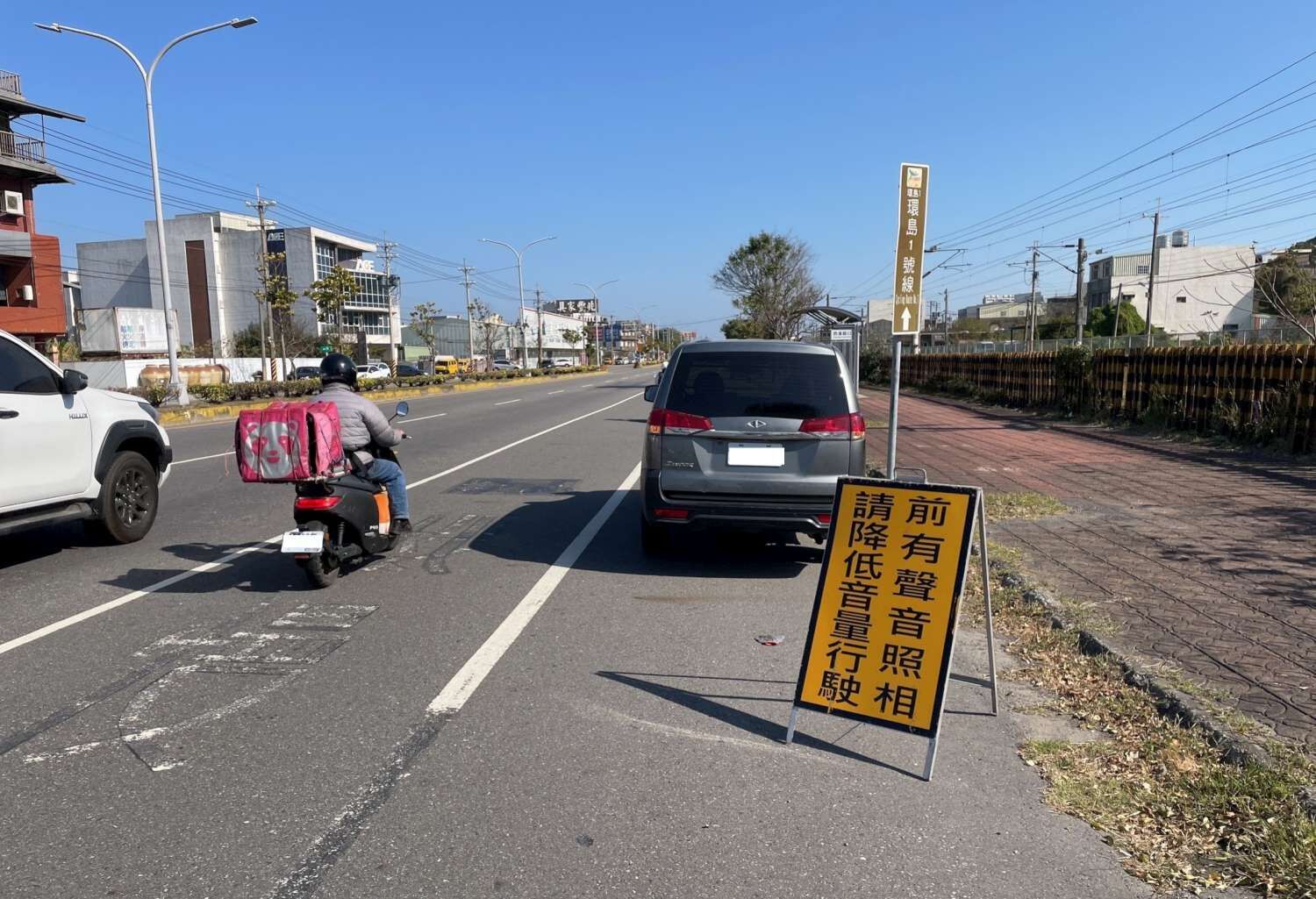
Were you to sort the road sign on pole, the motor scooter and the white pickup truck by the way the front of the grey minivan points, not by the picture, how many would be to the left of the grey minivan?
2

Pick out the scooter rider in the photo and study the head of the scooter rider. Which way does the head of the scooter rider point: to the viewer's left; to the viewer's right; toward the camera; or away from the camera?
away from the camera

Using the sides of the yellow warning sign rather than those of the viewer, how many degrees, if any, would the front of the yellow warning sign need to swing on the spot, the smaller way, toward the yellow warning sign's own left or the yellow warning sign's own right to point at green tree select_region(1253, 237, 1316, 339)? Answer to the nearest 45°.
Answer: approximately 135° to the yellow warning sign's own left

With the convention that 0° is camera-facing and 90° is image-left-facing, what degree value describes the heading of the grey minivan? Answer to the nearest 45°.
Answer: approximately 180°

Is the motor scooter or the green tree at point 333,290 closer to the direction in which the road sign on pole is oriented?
the motor scooter

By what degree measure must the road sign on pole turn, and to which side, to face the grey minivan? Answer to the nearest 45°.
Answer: approximately 45° to its right

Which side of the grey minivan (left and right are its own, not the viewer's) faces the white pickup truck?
left

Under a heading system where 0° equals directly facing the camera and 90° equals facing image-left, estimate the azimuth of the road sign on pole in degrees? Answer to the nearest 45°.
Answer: approximately 0°

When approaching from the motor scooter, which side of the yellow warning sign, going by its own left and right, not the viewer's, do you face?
right

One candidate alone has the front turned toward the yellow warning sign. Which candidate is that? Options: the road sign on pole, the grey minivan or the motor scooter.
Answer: the road sign on pole

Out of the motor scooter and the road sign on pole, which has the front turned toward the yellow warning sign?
the road sign on pole

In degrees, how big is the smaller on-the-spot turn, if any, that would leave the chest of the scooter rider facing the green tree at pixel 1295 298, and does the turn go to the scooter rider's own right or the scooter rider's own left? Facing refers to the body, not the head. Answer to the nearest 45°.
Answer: approximately 45° to the scooter rider's own right

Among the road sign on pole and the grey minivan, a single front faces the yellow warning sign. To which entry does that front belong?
the road sign on pole
